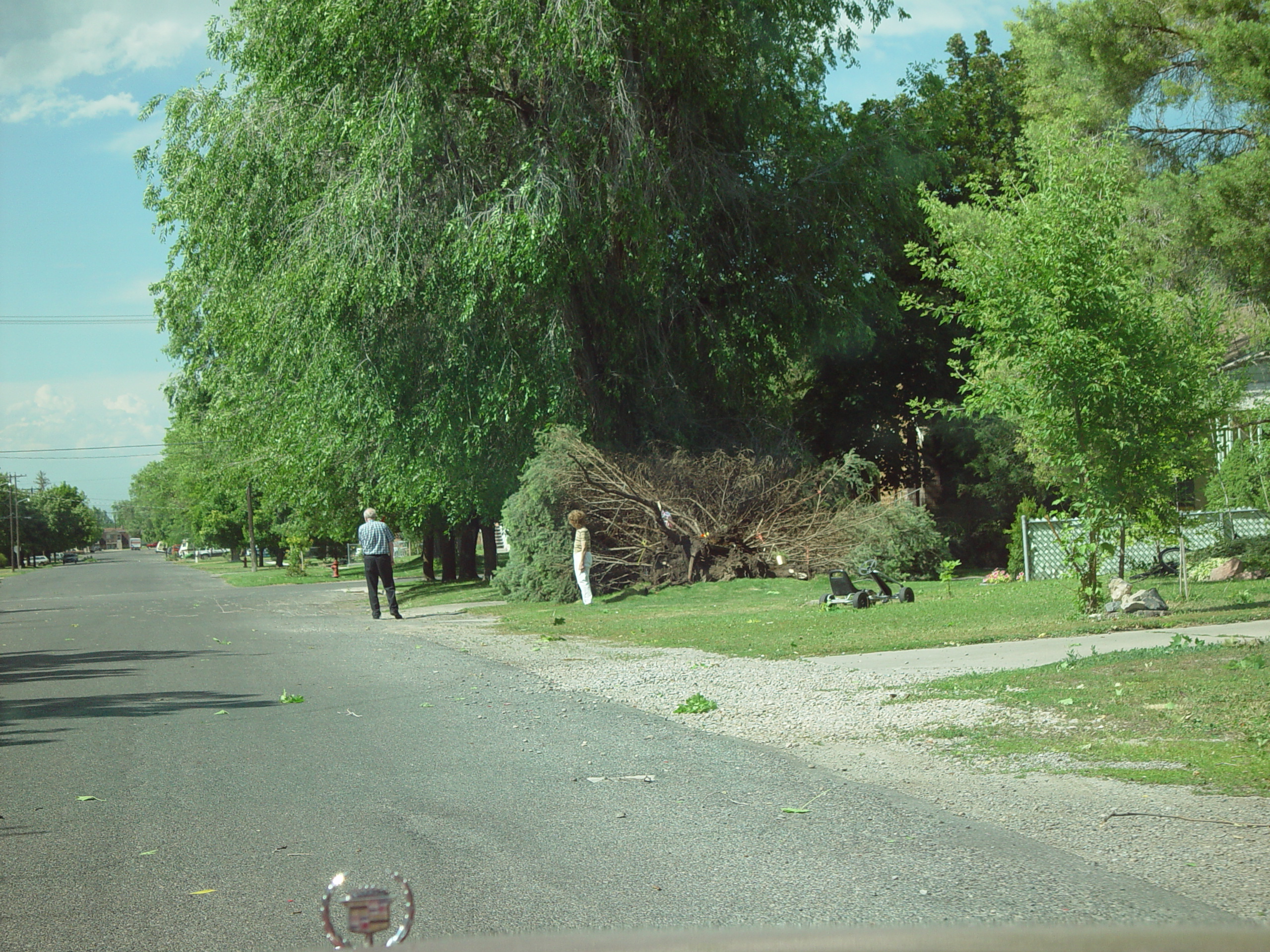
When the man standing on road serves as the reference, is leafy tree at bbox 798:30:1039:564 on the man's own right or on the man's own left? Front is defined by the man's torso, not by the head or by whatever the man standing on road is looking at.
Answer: on the man's own right

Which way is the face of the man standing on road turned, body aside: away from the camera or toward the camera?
away from the camera

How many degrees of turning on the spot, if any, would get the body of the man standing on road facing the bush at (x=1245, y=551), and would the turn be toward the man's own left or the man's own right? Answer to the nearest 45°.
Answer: approximately 90° to the man's own right

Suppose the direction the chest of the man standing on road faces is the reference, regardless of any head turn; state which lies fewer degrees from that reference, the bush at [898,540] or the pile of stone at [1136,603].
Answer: the bush

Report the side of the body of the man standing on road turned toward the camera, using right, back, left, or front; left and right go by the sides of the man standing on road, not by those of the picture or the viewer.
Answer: back
